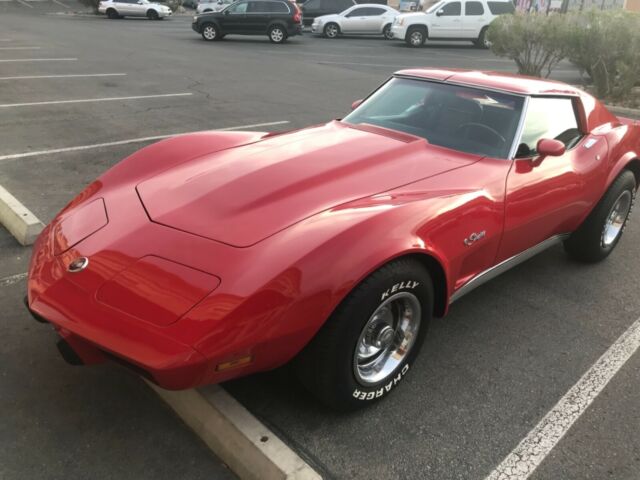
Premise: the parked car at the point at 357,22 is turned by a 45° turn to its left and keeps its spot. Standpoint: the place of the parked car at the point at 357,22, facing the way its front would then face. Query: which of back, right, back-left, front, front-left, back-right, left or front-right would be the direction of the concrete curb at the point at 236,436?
front-left

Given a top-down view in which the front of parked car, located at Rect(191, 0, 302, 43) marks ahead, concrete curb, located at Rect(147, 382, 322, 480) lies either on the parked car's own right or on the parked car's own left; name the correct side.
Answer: on the parked car's own left

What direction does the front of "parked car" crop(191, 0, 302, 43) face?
to the viewer's left

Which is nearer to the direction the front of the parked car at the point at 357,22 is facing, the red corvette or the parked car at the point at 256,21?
the parked car

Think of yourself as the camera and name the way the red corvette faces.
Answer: facing the viewer and to the left of the viewer

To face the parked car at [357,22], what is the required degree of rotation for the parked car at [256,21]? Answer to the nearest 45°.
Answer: approximately 135° to its right

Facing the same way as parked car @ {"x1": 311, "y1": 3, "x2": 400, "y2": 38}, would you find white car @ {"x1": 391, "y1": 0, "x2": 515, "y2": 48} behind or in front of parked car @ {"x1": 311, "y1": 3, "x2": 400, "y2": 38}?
behind

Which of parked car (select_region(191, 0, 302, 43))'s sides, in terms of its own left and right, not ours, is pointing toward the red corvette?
left

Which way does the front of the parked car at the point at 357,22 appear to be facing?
to the viewer's left

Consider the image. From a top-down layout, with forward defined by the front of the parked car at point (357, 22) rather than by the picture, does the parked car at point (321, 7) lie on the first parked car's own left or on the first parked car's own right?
on the first parked car's own right

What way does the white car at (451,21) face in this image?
to the viewer's left

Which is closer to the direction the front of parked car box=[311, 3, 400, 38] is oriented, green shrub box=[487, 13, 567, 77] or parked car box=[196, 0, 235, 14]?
the parked car

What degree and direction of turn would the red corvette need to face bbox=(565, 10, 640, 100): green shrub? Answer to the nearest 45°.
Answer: approximately 180°

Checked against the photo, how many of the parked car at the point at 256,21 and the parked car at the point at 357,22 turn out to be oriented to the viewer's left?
2

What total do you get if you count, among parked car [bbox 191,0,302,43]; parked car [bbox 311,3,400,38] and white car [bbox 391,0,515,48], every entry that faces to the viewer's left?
3
